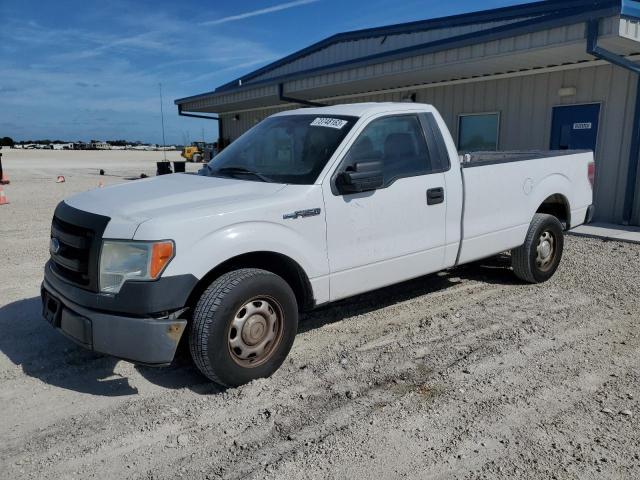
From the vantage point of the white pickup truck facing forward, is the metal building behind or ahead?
behind

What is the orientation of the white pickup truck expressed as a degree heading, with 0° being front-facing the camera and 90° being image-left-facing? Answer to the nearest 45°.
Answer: approximately 45°
